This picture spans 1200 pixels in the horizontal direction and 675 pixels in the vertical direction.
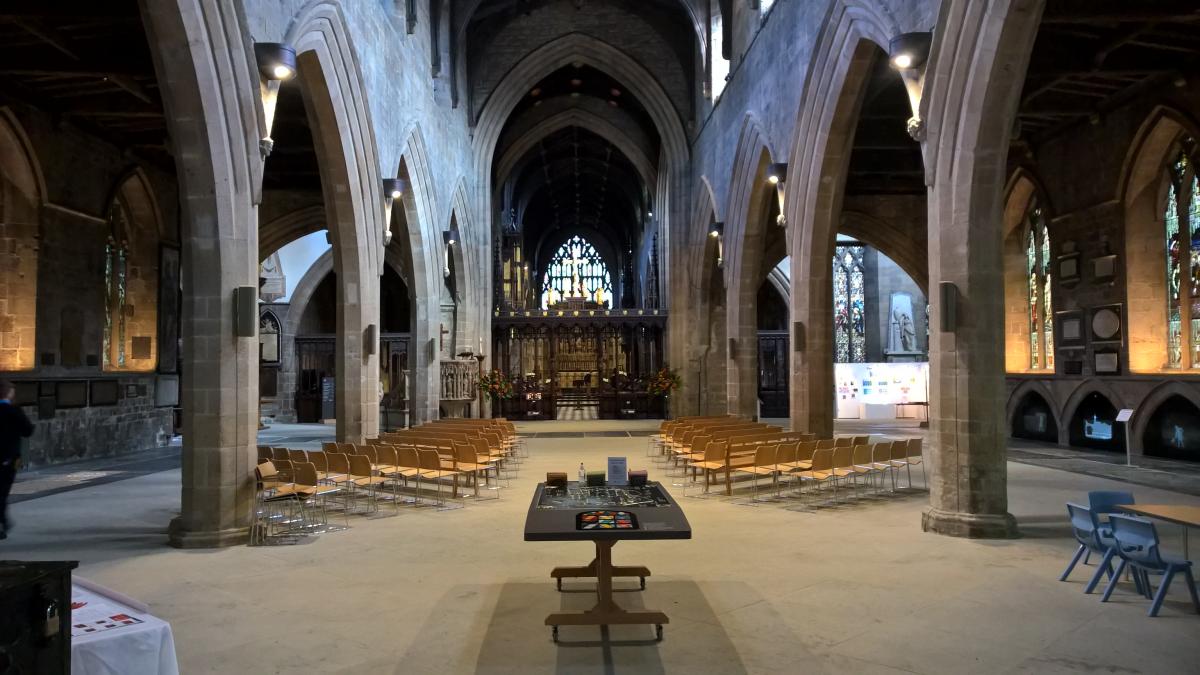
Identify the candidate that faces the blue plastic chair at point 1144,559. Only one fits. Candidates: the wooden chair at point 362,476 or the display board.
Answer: the display board

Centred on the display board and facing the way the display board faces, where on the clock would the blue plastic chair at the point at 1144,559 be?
The blue plastic chair is roughly at 12 o'clock from the display board.

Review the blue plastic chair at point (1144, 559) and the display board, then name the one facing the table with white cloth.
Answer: the display board

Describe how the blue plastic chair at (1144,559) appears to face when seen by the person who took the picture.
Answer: facing away from the viewer and to the right of the viewer

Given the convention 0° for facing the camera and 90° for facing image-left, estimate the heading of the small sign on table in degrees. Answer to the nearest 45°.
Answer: approximately 0°

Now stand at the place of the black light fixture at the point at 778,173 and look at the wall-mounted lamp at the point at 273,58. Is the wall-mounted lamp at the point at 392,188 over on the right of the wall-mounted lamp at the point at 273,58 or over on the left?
right

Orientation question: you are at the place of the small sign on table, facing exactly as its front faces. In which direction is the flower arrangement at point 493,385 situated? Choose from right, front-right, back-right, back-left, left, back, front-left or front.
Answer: back

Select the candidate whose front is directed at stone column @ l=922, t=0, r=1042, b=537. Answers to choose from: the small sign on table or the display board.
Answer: the display board

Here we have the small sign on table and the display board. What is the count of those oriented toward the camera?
2

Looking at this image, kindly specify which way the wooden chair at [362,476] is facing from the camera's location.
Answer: facing away from the viewer and to the right of the viewer

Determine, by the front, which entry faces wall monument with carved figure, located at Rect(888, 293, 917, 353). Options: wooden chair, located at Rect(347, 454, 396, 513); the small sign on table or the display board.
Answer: the wooden chair

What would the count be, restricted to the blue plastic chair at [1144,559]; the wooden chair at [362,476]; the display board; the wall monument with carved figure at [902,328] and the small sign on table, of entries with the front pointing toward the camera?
3

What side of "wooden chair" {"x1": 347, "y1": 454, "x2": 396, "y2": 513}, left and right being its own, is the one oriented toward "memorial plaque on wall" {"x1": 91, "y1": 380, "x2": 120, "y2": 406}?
left
